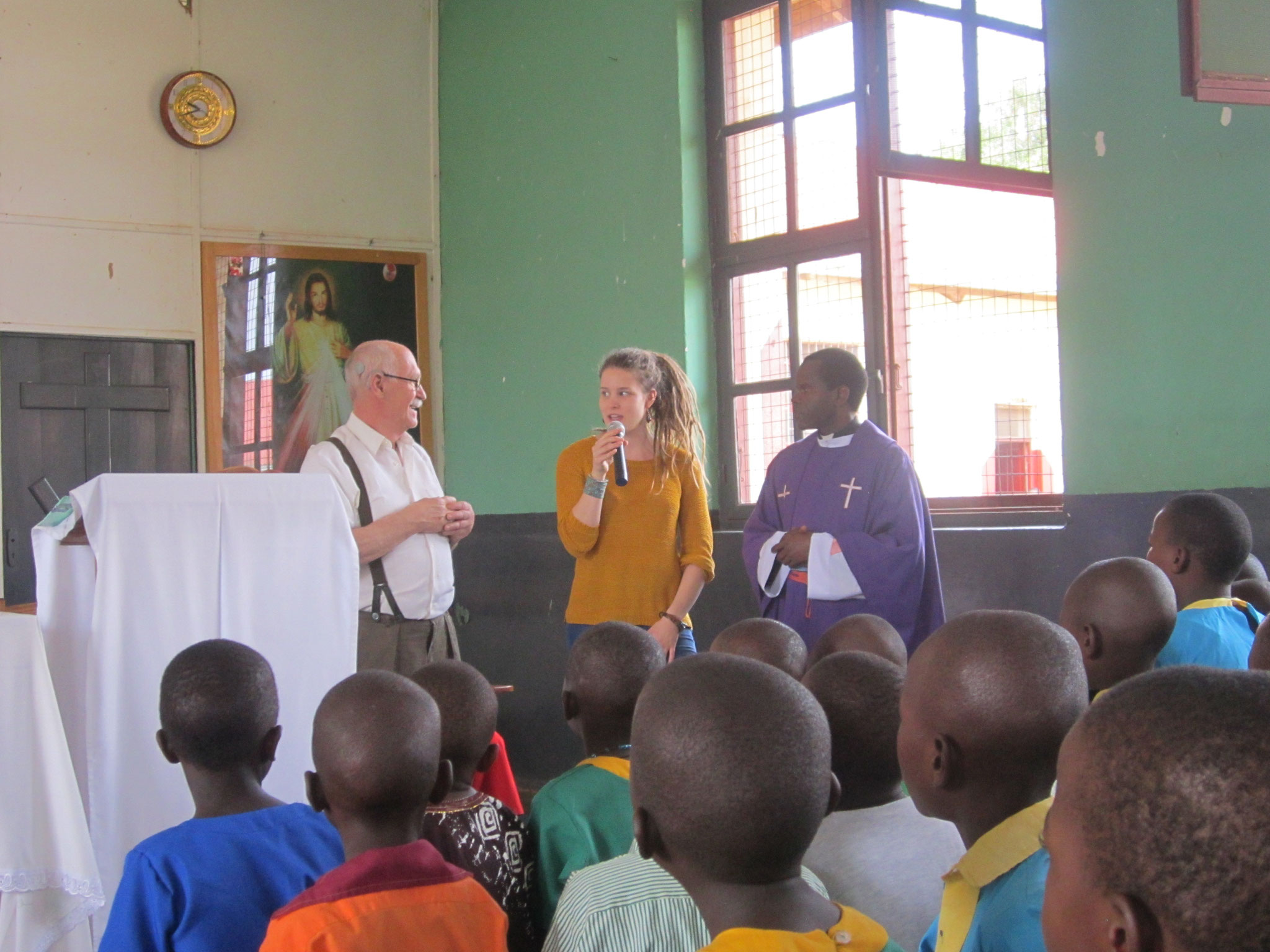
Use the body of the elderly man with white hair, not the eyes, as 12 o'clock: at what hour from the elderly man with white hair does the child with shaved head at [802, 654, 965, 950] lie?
The child with shaved head is roughly at 1 o'clock from the elderly man with white hair.

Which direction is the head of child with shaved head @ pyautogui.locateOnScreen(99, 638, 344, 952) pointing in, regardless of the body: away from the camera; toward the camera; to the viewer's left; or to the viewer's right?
away from the camera

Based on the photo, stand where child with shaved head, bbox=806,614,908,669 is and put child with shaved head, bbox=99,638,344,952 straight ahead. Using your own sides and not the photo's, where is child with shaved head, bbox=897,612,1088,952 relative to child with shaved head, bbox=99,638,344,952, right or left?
left

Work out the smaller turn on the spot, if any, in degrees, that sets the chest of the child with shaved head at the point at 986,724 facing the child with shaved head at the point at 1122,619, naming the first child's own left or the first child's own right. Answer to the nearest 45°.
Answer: approximately 45° to the first child's own right

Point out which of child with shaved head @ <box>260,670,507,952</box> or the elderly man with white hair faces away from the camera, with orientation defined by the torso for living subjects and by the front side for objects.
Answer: the child with shaved head

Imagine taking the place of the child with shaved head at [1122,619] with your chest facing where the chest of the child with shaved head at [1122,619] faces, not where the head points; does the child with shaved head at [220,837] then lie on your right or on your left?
on your left

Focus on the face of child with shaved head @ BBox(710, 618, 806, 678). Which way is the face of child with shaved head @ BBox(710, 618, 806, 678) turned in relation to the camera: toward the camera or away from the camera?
away from the camera

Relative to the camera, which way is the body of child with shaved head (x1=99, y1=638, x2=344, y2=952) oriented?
away from the camera

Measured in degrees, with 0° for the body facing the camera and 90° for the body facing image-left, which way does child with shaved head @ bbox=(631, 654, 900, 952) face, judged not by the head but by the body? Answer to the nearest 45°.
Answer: approximately 135°

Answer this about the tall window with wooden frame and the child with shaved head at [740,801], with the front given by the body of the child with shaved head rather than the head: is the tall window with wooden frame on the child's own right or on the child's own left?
on the child's own right

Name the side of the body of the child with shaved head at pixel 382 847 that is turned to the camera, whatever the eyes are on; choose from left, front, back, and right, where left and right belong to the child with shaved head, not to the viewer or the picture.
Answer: back

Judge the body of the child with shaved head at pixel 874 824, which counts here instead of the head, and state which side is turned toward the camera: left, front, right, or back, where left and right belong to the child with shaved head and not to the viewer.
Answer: back
